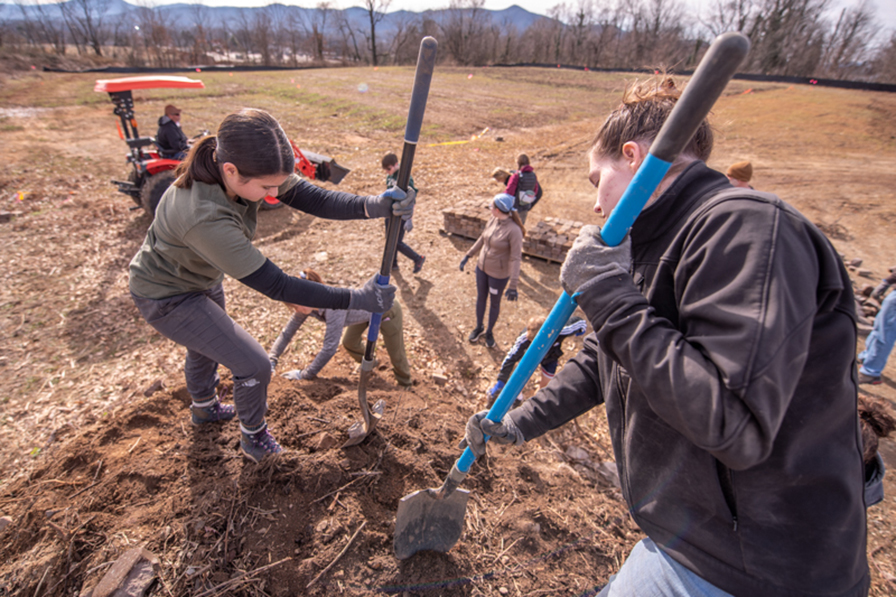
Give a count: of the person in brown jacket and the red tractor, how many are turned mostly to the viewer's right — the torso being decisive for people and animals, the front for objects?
1

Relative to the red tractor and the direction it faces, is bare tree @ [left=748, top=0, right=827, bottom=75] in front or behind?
in front

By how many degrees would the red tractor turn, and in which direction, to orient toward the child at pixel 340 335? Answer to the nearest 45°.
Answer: approximately 90° to its right

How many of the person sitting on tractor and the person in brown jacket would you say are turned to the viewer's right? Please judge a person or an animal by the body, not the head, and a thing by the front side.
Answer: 1

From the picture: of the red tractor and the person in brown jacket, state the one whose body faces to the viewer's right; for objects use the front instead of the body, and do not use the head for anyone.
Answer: the red tractor

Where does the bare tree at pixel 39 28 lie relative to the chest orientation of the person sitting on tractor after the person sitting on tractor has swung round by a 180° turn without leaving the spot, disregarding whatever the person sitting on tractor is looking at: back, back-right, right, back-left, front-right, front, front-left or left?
right

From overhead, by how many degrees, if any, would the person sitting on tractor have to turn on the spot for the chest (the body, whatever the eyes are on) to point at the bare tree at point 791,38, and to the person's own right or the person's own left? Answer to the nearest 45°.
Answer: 0° — they already face it

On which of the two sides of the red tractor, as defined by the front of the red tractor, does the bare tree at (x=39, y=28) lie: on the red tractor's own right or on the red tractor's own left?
on the red tractor's own left

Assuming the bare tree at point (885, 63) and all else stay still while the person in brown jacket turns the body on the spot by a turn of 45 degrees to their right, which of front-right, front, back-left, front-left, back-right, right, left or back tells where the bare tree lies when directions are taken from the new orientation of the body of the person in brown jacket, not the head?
back-right

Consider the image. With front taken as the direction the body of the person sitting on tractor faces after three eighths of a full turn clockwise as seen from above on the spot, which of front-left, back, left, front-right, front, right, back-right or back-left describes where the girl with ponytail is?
front-left

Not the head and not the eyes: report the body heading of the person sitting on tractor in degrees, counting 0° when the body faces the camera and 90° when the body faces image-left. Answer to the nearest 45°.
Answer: approximately 270°

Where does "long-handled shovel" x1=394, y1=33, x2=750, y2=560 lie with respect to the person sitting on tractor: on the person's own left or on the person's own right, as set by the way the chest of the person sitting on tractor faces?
on the person's own right

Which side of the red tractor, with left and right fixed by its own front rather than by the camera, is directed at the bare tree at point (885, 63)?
front

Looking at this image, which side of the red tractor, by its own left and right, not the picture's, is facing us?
right
